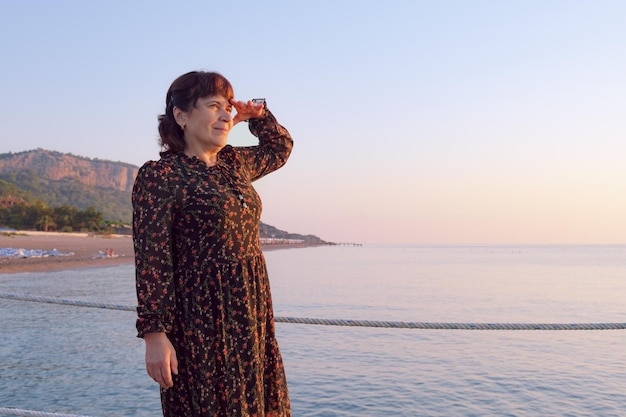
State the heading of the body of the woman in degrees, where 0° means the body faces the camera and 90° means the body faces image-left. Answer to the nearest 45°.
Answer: approximately 315°
